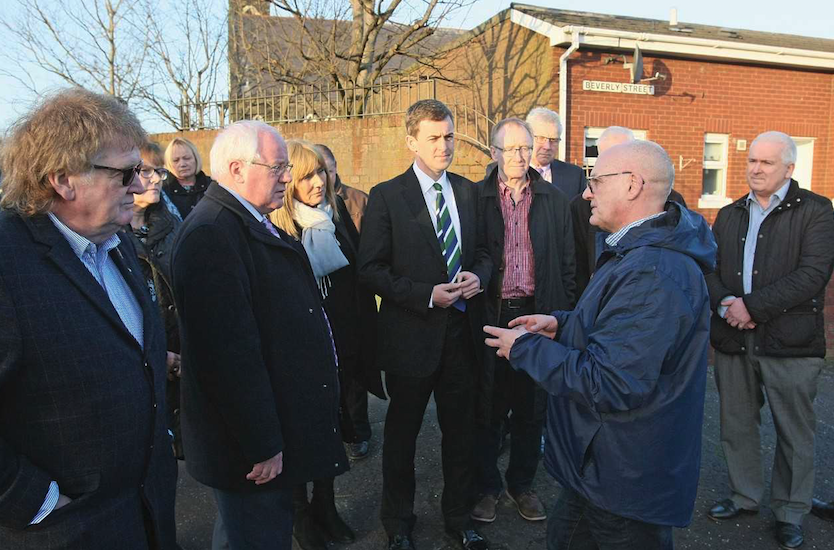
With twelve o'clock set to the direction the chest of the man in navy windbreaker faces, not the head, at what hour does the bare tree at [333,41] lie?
The bare tree is roughly at 2 o'clock from the man in navy windbreaker.

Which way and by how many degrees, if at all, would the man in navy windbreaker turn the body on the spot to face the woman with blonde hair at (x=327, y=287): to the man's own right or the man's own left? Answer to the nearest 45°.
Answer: approximately 45° to the man's own right

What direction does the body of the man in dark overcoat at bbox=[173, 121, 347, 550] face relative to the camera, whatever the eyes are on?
to the viewer's right

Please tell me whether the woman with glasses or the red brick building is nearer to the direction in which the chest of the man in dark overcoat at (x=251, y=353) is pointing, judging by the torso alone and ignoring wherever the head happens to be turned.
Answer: the red brick building

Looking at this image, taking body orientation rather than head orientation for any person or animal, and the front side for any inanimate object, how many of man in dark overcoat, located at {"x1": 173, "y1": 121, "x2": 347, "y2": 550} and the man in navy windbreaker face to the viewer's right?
1

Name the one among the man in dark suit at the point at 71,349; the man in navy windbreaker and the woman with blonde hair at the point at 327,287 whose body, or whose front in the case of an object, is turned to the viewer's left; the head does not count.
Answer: the man in navy windbreaker

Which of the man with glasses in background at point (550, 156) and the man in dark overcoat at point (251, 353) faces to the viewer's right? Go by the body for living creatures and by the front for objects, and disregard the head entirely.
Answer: the man in dark overcoat

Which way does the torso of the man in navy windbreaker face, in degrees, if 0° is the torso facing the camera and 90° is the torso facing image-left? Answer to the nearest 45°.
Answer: approximately 90°

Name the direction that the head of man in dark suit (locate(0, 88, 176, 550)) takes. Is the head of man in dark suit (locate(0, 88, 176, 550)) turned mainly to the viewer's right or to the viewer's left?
to the viewer's right

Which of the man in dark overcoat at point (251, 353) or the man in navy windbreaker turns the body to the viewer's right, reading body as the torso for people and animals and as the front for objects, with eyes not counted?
the man in dark overcoat

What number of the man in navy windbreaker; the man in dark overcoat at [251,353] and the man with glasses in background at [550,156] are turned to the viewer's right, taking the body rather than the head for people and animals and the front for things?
1

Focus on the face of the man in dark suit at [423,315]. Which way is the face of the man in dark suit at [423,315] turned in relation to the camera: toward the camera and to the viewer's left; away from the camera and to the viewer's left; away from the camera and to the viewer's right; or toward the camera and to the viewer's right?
toward the camera and to the viewer's right

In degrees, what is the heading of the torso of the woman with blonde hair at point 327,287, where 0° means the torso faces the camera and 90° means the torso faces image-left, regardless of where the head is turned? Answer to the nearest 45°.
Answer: approximately 315°

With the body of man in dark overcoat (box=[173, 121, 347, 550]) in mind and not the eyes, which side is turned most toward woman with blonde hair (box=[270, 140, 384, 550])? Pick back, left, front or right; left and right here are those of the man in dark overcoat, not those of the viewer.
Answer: left
